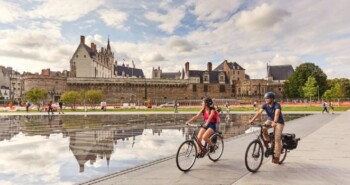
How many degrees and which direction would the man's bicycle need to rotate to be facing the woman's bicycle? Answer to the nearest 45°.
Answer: approximately 45° to its right

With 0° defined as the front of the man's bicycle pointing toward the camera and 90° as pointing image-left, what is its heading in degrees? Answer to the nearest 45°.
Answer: approximately 45°

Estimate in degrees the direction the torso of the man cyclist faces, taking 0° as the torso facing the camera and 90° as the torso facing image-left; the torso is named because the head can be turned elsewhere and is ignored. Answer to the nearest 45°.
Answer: approximately 45°

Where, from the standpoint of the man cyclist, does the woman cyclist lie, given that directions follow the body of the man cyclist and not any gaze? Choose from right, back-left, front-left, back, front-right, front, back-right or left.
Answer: front-right

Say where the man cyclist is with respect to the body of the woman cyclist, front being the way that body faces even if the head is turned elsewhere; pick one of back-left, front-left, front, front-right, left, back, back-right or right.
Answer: back-left

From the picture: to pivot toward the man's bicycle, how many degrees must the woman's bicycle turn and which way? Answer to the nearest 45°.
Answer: approximately 135° to its left

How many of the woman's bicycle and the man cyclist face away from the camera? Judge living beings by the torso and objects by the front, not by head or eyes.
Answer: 0

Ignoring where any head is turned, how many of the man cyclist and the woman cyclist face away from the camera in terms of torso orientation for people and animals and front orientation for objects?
0

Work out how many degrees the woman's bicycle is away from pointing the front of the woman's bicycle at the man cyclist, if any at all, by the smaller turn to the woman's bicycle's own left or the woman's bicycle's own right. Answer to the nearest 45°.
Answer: approximately 135° to the woman's bicycle's own left
